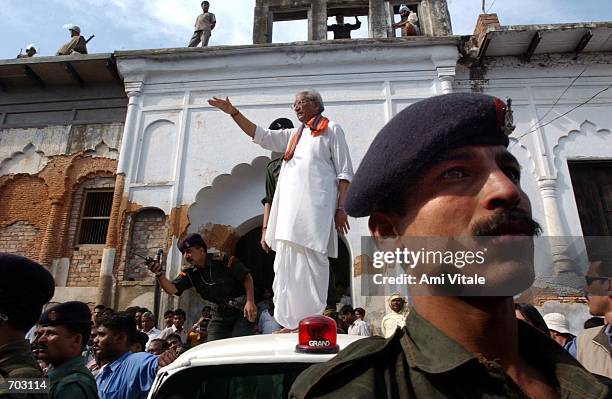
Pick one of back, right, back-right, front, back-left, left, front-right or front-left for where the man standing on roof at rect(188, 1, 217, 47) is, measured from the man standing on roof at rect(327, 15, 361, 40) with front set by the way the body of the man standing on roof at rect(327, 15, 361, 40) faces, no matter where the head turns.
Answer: right

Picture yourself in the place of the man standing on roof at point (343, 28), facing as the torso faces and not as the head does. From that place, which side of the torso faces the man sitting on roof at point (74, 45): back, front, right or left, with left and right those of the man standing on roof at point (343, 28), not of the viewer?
right

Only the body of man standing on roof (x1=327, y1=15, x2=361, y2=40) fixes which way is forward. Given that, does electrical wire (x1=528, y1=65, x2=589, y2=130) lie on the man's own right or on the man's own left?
on the man's own left

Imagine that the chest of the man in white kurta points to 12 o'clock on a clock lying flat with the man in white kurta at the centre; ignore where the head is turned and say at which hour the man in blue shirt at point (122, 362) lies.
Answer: The man in blue shirt is roughly at 2 o'clock from the man in white kurta.

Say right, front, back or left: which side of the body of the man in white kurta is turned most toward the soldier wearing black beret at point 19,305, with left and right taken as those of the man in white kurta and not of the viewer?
front

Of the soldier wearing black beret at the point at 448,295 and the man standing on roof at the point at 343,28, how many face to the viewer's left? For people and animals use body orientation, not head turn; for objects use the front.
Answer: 0

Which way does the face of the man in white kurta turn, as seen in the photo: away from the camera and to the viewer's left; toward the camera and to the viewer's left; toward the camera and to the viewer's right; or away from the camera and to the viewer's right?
toward the camera and to the viewer's left
